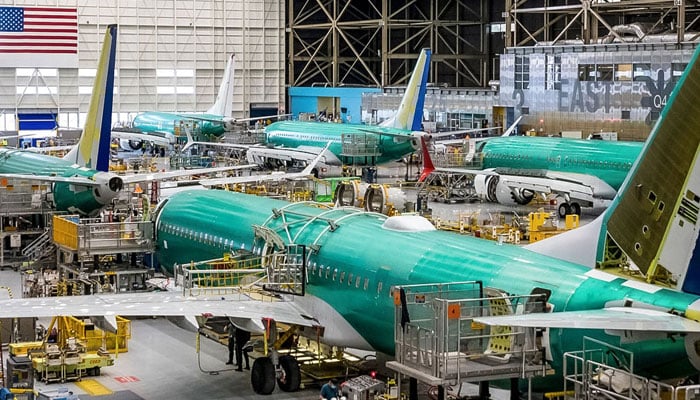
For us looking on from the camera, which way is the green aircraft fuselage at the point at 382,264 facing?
facing away from the viewer and to the left of the viewer
